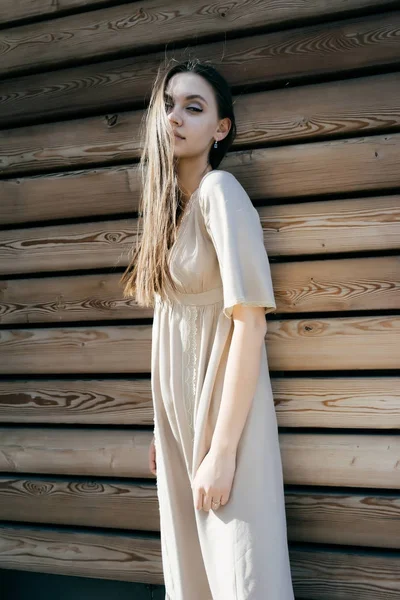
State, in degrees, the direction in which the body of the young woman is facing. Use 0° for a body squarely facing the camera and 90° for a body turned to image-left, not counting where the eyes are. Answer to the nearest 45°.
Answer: approximately 45°
